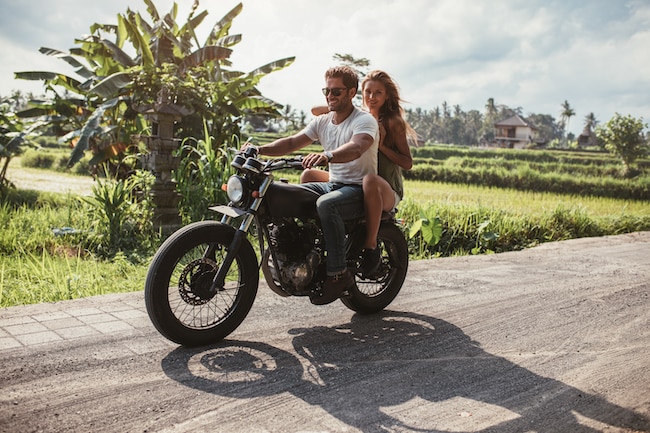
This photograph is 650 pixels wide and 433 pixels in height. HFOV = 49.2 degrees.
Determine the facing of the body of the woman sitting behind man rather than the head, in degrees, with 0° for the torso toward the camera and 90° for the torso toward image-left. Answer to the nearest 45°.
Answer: approximately 45°

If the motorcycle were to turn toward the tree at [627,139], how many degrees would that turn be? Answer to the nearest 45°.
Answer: approximately 180°

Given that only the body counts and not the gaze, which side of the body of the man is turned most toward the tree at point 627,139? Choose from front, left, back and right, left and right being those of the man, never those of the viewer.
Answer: back

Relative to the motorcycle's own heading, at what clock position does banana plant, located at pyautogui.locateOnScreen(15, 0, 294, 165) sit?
The banana plant is roughly at 4 o'clock from the motorcycle.

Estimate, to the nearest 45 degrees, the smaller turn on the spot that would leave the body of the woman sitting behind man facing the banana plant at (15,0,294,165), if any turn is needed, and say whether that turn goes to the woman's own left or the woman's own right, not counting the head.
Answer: approximately 90° to the woman's own right

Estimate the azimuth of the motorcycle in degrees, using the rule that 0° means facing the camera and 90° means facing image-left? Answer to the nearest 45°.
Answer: approximately 45°
